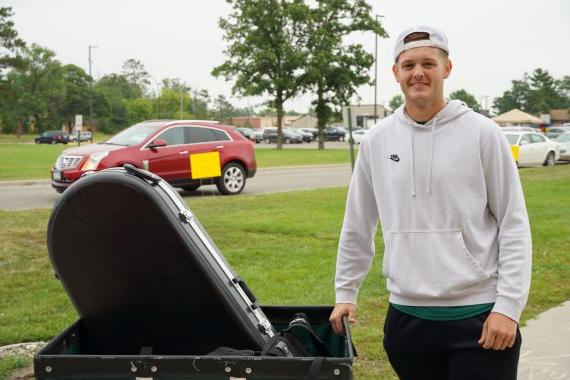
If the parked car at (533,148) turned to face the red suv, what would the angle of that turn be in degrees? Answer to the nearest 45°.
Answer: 0° — it already faces it

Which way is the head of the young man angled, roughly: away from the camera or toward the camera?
toward the camera

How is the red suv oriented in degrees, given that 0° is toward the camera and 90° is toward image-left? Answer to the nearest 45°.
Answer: approximately 45°

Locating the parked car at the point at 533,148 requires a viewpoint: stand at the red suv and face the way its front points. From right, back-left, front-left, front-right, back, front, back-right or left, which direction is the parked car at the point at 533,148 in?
back

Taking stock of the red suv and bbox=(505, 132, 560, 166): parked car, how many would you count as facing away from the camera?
0

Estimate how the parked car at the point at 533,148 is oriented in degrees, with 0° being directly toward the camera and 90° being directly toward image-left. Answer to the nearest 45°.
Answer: approximately 45°

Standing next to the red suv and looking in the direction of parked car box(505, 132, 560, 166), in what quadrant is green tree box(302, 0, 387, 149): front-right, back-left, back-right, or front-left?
front-left

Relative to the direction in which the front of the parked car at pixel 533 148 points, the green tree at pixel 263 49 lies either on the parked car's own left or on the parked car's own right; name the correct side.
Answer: on the parked car's own right

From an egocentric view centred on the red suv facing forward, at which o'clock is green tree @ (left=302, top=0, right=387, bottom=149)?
The green tree is roughly at 5 o'clock from the red suv.
